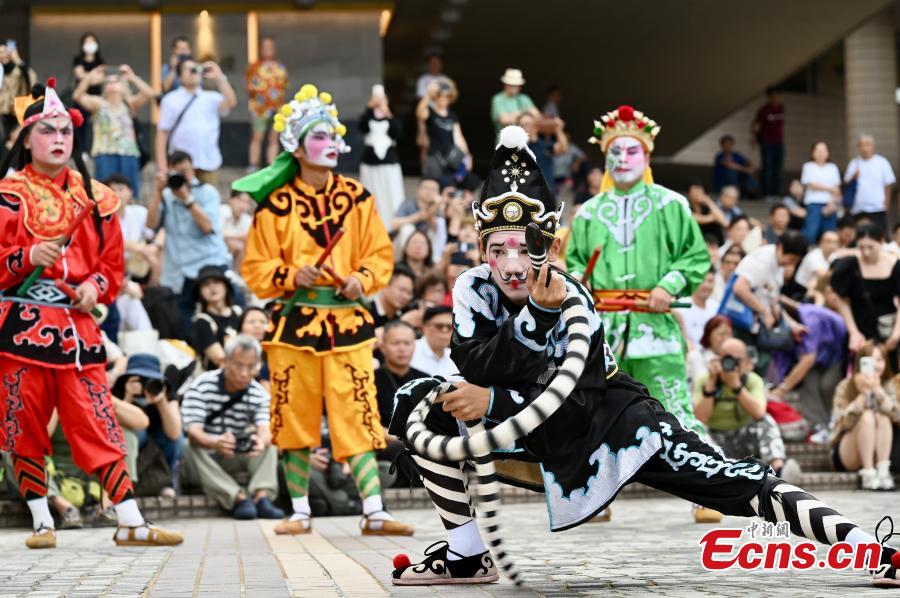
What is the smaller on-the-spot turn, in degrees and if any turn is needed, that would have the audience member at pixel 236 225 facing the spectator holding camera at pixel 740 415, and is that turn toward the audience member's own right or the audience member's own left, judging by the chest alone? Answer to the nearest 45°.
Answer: approximately 45° to the audience member's own left

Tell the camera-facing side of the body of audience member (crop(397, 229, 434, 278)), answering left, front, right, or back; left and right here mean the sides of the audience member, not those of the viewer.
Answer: front

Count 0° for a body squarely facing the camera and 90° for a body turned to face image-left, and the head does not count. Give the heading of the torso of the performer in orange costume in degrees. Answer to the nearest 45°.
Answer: approximately 315°

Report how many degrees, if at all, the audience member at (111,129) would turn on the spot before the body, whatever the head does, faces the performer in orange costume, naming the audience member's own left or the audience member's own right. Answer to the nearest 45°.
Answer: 0° — they already face them

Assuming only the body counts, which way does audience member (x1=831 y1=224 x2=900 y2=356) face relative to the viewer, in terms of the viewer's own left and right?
facing the viewer

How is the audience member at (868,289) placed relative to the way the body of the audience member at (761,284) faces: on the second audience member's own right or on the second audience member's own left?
on the second audience member's own left

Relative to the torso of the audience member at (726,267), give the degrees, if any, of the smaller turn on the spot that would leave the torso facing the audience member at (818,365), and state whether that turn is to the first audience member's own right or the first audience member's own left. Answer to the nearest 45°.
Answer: approximately 90° to the first audience member's own left

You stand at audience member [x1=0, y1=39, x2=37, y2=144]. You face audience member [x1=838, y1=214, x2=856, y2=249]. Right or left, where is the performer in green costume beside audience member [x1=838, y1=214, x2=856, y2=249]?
right

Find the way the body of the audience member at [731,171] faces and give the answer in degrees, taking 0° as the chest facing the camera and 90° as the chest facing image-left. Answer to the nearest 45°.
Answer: approximately 0°

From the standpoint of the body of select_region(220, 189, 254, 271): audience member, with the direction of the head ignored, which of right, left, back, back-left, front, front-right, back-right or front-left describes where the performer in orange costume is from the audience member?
front

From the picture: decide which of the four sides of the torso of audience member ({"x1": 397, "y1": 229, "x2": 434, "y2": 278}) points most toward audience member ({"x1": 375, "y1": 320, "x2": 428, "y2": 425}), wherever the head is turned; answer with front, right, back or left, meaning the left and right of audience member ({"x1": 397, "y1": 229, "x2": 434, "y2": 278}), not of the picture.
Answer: front

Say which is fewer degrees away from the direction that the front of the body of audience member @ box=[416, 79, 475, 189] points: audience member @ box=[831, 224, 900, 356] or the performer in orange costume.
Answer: the performer in orange costume

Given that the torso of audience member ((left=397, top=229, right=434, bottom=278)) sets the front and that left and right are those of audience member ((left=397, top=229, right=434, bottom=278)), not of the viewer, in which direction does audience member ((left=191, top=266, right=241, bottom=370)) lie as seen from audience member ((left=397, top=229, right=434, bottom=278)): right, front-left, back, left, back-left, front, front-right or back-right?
front-right
